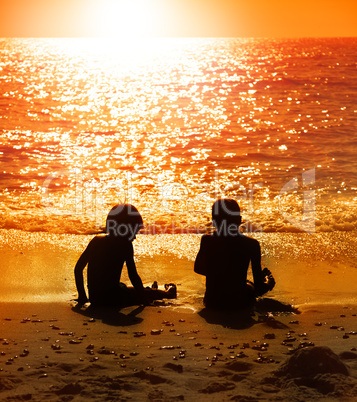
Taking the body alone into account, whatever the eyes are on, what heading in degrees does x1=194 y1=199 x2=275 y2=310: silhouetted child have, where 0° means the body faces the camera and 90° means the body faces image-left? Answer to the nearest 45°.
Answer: approximately 180°

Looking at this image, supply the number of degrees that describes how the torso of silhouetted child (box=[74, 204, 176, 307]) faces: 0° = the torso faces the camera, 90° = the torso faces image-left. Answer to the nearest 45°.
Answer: approximately 225°
